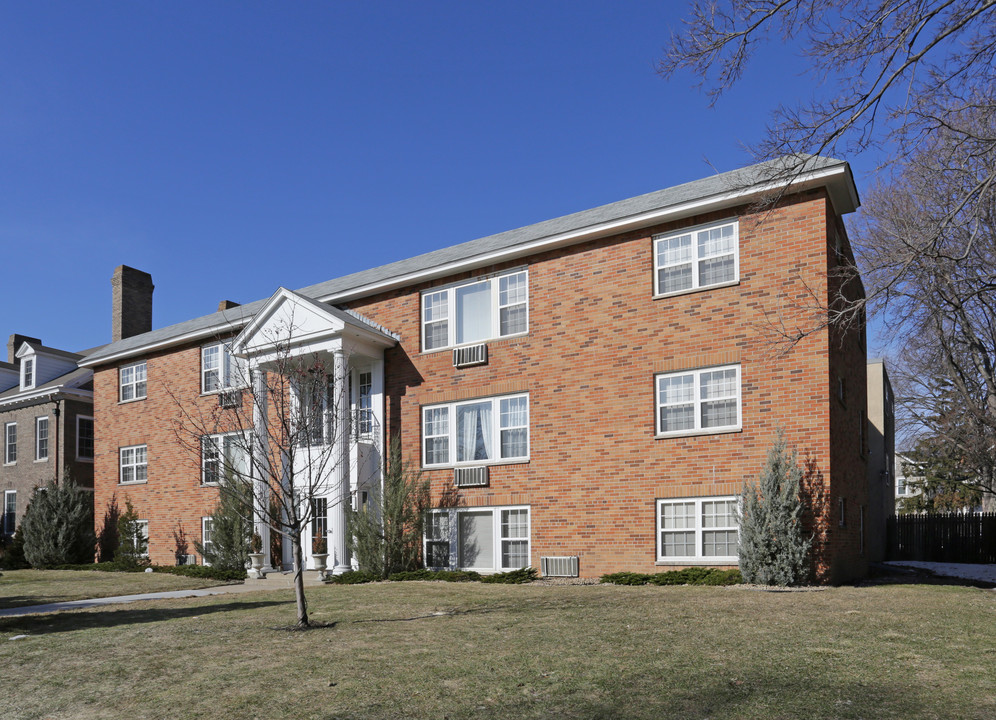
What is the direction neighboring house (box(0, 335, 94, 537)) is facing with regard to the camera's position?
facing the viewer and to the left of the viewer

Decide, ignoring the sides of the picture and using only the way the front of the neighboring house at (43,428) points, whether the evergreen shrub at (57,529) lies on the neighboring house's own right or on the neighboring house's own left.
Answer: on the neighboring house's own left

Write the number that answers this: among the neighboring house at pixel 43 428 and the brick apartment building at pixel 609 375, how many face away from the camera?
0

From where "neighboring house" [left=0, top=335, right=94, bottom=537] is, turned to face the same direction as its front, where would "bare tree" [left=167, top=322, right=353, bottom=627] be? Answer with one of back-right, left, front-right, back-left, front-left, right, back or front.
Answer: front-left

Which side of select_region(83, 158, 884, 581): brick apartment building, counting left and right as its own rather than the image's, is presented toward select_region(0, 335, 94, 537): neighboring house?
right

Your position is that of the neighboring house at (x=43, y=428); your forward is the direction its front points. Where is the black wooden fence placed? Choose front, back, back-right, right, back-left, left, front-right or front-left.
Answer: left

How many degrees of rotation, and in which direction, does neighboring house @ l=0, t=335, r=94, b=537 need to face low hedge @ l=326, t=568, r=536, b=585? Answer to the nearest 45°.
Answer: approximately 45° to its left

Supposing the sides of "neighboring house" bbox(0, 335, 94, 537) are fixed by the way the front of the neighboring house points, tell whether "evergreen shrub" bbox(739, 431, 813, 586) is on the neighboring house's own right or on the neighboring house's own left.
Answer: on the neighboring house's own left
